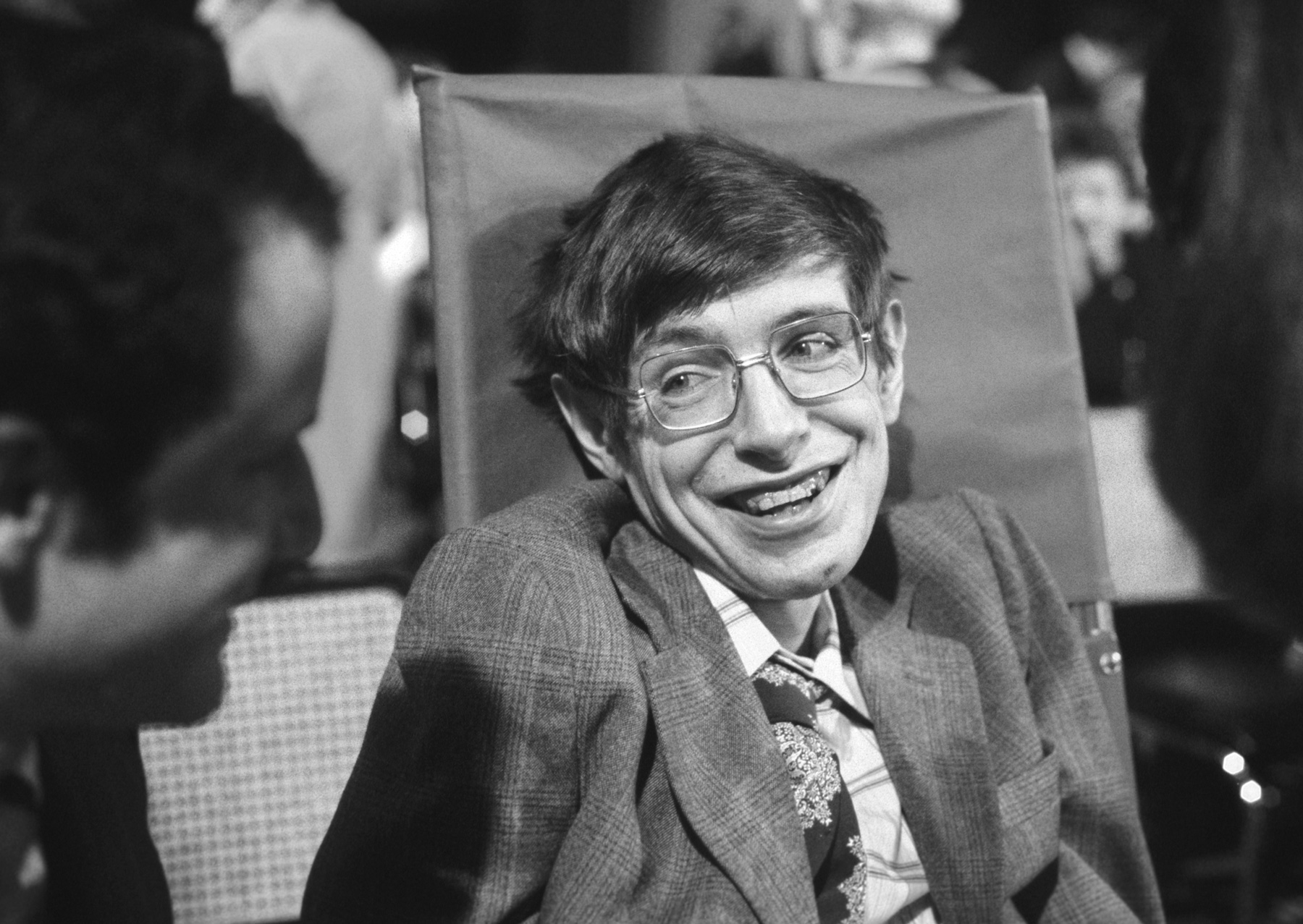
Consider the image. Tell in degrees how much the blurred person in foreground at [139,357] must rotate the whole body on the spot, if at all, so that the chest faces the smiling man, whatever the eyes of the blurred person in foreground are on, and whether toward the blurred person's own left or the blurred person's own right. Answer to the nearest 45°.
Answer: approximately 45° to the blurred person's own left

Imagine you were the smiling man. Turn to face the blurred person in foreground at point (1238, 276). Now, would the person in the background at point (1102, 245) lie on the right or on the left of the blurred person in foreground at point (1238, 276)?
left

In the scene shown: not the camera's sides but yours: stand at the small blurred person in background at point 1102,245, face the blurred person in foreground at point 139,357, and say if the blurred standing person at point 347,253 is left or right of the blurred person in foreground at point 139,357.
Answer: right

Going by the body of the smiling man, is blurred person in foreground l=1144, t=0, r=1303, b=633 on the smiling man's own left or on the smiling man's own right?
on the smiling man's own left

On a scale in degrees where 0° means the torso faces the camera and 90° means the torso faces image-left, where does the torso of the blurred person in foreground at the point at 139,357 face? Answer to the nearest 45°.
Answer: approximately 270°

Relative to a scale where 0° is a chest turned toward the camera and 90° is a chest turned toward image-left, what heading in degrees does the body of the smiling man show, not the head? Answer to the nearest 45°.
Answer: approximately 315°

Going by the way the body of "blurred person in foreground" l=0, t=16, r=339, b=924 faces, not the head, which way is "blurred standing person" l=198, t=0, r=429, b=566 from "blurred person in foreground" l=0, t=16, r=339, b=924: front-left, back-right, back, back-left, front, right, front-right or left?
left

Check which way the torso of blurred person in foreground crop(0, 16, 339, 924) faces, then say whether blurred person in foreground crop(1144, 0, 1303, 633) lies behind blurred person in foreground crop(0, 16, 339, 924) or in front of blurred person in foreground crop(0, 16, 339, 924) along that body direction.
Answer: in front
